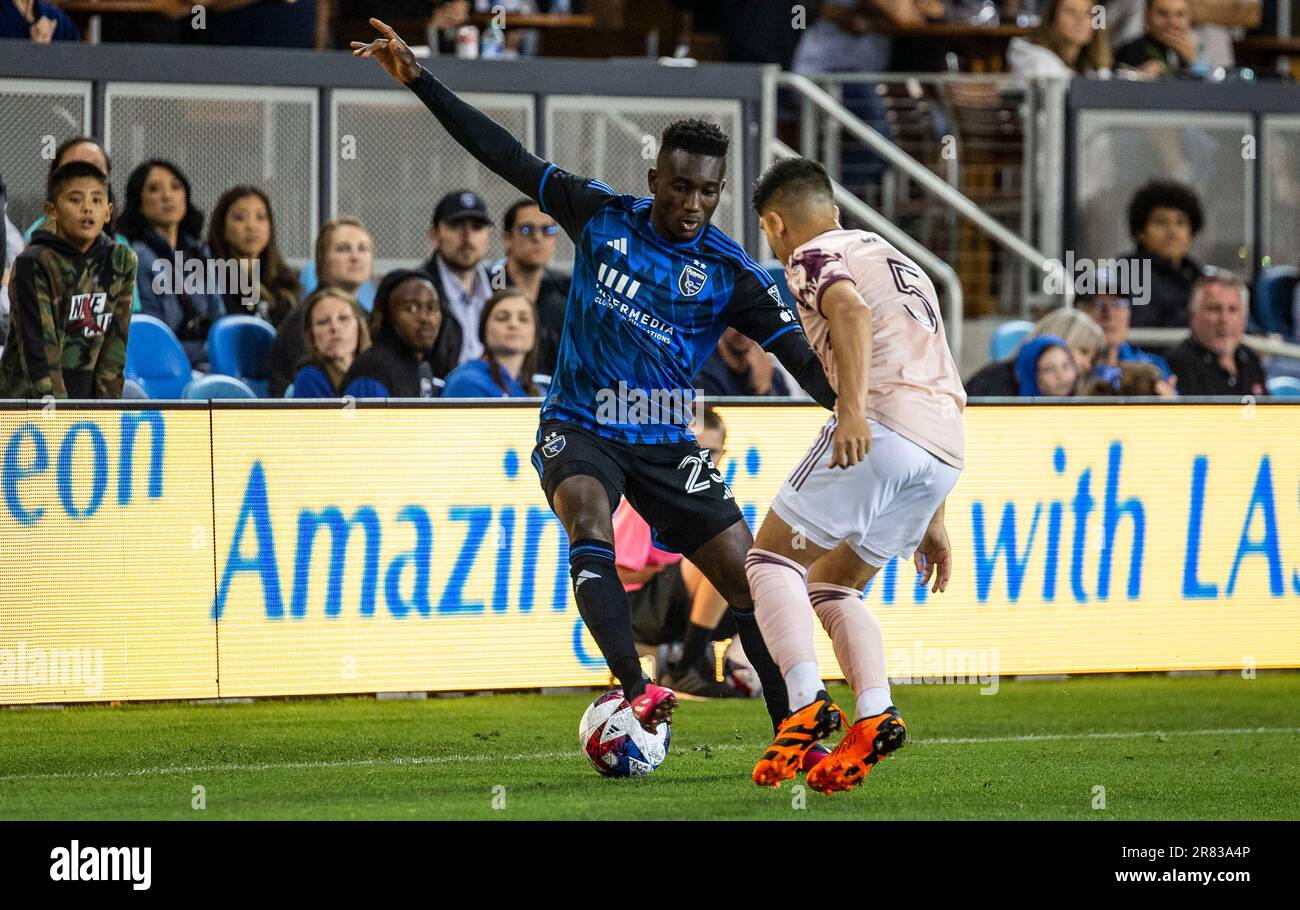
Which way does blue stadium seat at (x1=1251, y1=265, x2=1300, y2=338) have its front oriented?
toward the camera

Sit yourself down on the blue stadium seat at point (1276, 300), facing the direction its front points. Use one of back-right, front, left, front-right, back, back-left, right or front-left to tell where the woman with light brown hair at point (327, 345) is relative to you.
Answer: front-right

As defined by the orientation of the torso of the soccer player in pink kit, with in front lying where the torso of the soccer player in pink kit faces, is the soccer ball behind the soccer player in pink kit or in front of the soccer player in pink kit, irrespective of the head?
in front

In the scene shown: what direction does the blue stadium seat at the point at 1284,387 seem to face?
toward the camera

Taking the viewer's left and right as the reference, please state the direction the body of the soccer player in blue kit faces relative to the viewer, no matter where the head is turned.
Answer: facing the viewer

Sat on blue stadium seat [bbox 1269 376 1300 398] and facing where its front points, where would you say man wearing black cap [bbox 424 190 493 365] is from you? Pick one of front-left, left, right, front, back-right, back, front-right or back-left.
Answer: front-right

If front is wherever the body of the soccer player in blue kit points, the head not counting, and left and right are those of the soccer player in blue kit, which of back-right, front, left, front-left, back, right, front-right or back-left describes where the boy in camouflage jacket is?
back-right

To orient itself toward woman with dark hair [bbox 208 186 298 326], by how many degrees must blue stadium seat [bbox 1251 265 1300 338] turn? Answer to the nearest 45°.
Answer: approximately 45° to its right

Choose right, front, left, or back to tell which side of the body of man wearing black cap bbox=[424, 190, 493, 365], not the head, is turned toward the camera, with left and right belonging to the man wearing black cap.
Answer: front

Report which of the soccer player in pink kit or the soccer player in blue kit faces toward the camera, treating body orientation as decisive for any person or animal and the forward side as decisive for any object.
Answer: the soccer player in blue kit

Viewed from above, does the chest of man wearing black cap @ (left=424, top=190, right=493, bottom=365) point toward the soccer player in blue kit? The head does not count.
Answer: yes

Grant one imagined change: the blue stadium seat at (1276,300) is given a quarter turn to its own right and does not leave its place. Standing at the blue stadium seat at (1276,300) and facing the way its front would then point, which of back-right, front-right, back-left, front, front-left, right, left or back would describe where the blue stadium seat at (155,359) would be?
front-left

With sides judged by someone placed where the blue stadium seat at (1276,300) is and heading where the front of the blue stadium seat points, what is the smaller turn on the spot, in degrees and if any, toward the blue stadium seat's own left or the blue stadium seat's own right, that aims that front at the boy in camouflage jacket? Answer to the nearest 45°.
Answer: approximately 45° to the blue stadium seat's own right

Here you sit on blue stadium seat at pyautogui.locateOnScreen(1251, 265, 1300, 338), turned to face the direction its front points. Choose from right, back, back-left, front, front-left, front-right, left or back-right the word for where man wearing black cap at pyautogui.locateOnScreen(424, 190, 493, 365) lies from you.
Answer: front-right

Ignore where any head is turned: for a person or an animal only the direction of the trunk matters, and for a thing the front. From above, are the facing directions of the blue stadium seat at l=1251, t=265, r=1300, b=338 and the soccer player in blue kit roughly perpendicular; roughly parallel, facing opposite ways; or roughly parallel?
roughly parallel

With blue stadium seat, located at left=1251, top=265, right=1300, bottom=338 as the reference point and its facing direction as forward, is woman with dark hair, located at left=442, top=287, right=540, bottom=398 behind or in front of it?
in front

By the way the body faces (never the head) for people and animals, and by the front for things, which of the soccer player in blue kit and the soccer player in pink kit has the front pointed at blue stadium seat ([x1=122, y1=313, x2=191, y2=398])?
the soccer player in pink kit

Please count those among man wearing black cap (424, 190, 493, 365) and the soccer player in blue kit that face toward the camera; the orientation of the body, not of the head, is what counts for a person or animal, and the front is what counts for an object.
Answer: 2
